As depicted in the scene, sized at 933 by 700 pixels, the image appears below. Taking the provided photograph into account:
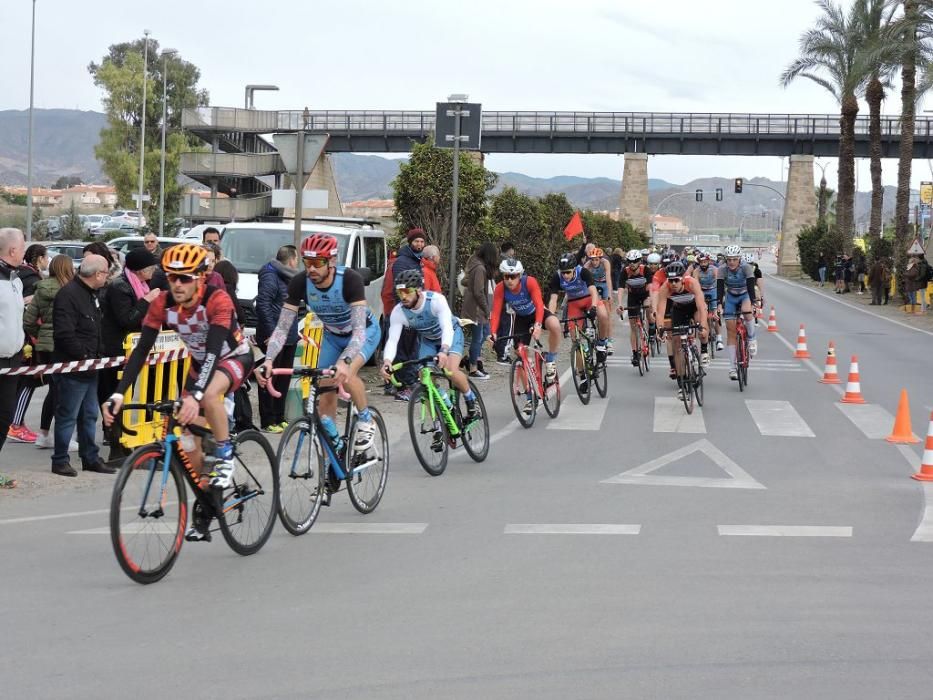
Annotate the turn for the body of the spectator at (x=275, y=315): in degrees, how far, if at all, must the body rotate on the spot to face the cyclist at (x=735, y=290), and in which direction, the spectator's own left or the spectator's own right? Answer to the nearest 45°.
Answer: approximately 45° to the spectator's own left

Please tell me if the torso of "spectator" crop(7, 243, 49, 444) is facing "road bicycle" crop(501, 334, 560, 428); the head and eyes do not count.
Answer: yes

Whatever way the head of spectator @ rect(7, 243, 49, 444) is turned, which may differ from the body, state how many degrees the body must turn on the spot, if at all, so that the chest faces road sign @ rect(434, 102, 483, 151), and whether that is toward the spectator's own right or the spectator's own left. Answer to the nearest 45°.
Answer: approximately 45° to the spectator's own left

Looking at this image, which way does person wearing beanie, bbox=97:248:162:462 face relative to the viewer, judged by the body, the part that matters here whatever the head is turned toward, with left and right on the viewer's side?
facing to the right of the viewer

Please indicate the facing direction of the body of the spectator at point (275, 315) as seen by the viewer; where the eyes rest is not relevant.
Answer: to the viewer's right

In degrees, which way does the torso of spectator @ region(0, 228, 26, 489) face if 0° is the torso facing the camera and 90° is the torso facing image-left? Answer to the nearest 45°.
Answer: approximately 270°

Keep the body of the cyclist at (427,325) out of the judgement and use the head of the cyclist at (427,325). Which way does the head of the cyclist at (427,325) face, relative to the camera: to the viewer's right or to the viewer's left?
to the viewer's left

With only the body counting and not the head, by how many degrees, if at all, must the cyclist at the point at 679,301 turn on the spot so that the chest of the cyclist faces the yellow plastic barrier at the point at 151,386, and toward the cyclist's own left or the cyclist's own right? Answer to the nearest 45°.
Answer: approximately 45° to the cyclist's own right

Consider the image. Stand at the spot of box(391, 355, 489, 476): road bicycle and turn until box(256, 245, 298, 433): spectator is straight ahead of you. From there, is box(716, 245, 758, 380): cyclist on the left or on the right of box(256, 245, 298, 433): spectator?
right

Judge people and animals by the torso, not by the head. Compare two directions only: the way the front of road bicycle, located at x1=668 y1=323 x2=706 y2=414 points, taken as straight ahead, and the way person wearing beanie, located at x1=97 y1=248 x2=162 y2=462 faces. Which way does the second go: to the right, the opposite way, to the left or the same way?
to the left

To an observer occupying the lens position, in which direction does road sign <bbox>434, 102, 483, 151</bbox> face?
facing away from the viewer
